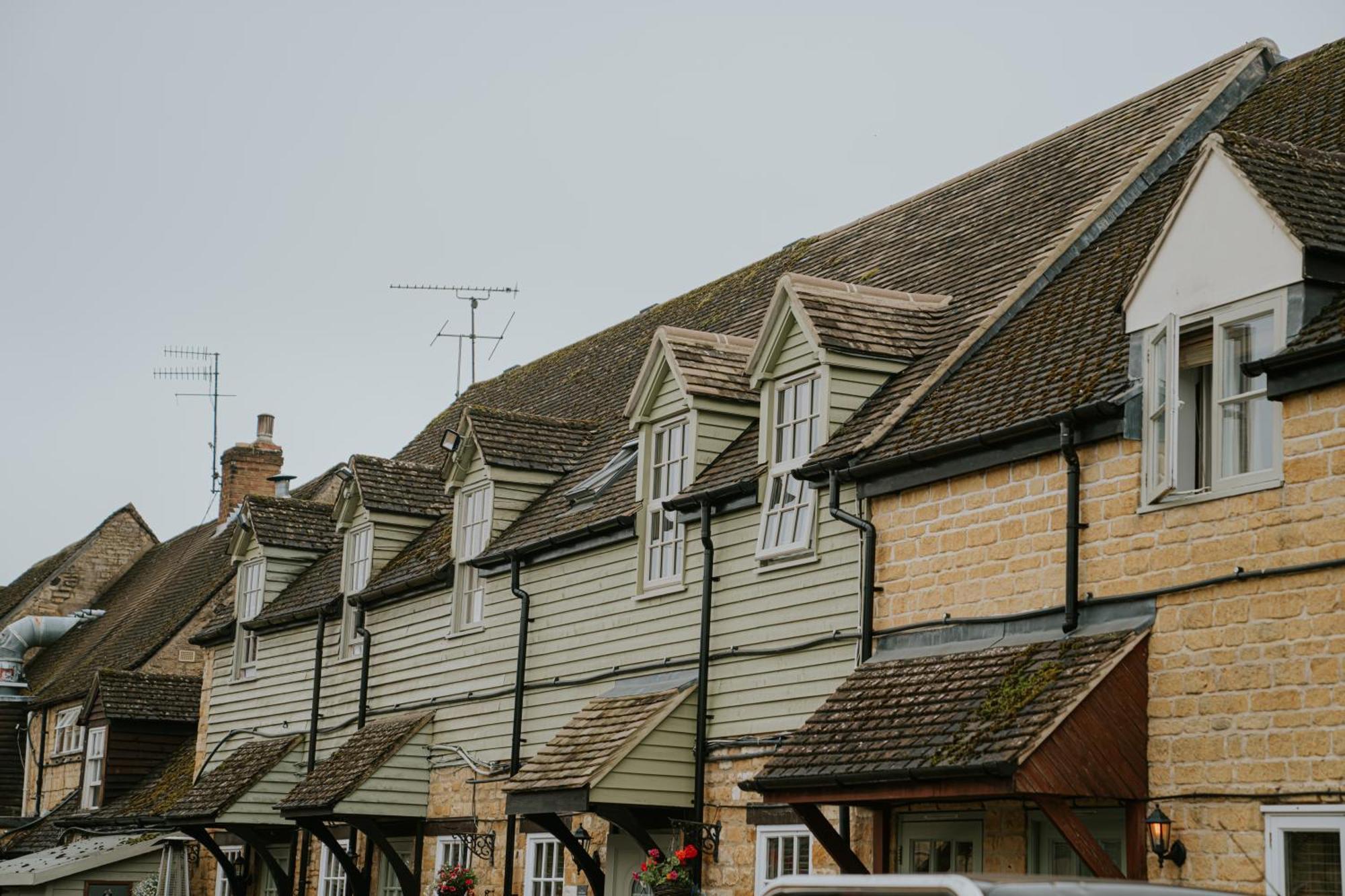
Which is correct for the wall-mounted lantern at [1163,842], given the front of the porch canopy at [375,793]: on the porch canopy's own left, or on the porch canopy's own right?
on the porch canopy's own left

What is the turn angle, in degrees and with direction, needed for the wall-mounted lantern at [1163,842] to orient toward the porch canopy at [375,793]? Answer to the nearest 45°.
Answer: approximately 90° to its right

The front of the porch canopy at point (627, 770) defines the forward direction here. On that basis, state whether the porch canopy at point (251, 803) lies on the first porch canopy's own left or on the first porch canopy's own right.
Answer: on the first porch canopy's own right

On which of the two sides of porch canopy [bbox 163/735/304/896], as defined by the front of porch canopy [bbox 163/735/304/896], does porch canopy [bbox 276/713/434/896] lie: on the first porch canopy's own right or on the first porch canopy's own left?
on the first porch canopy's own left

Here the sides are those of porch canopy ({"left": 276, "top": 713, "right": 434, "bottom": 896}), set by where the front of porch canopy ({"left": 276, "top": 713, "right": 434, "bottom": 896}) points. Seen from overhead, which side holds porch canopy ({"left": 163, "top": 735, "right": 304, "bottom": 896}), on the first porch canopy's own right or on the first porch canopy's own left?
on the first porch canopy's own right

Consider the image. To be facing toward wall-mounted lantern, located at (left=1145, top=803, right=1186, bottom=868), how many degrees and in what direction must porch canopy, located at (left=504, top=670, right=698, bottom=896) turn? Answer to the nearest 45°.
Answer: approximately 90° to its left

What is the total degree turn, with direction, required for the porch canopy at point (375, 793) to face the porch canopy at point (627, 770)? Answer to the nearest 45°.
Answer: approximately 45° to its left
